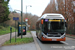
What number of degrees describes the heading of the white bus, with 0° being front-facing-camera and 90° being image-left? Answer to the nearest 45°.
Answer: approximately 0°
